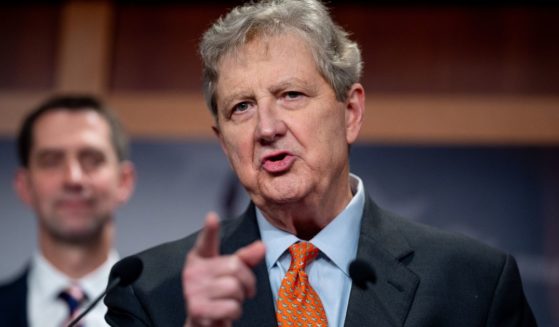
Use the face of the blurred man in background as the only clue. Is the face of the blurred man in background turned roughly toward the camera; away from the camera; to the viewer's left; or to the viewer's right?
toward the camera
